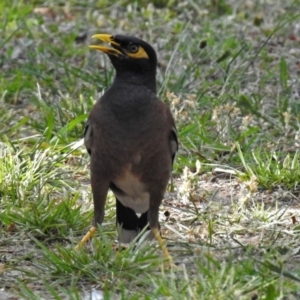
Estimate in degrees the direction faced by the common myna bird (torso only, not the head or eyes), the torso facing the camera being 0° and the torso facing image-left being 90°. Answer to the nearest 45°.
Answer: approximately 0°
